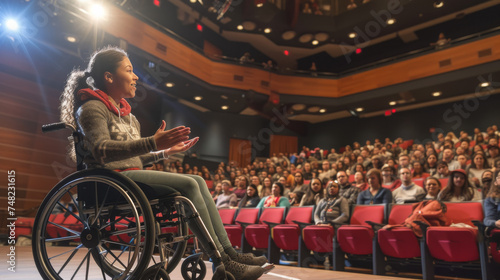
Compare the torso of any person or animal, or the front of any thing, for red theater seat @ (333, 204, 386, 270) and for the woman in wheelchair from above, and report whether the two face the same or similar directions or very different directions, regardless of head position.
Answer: very different directions

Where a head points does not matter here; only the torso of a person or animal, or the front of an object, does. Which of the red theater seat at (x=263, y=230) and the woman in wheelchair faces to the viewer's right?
the woman in wheelchair

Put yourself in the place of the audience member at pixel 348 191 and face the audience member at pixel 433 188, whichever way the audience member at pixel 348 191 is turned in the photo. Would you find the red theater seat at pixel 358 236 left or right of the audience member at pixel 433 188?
right

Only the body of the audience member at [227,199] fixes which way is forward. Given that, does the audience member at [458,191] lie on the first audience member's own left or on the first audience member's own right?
on the first audience member's own left

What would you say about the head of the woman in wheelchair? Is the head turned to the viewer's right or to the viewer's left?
to the viewer's right
